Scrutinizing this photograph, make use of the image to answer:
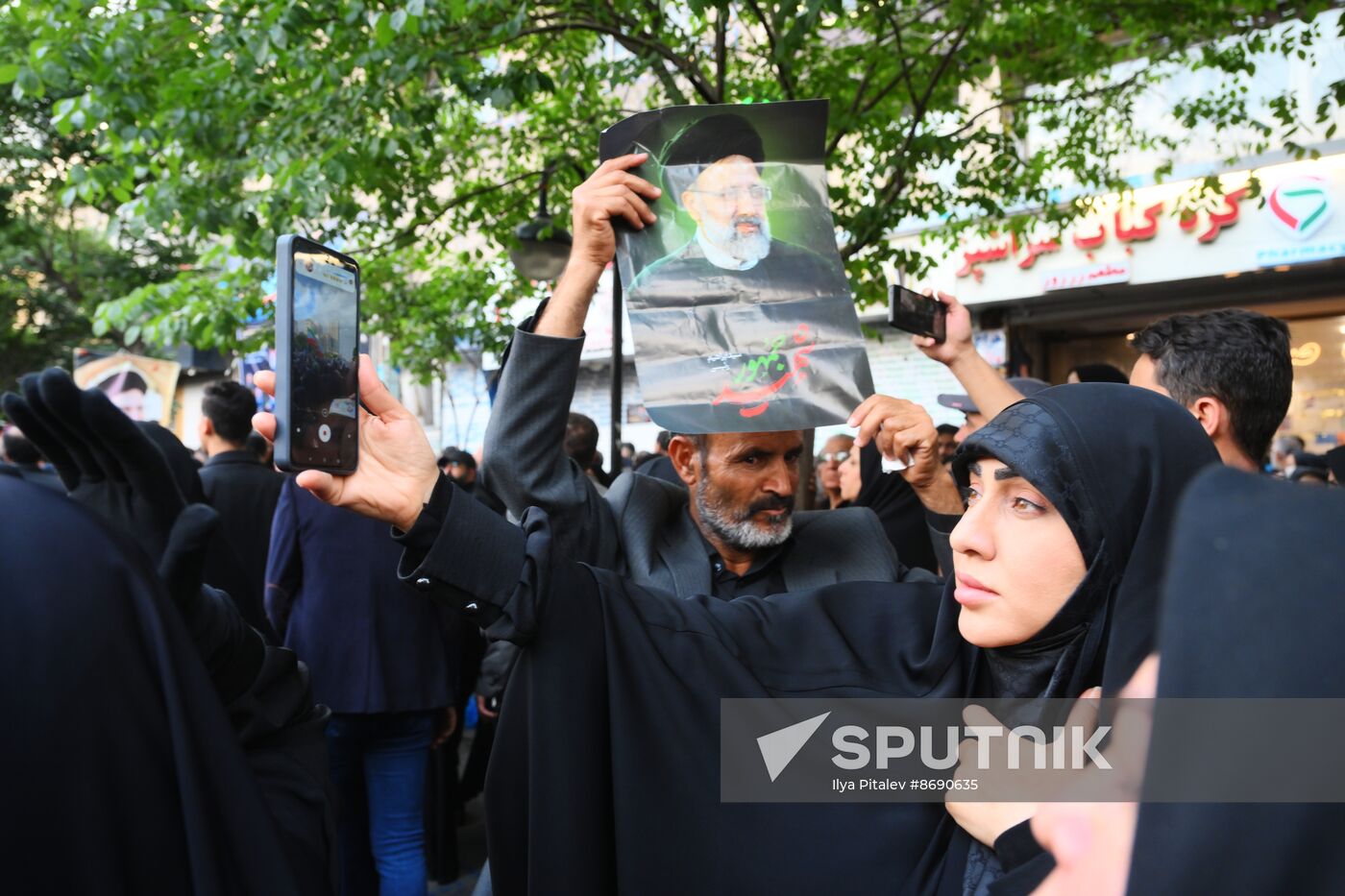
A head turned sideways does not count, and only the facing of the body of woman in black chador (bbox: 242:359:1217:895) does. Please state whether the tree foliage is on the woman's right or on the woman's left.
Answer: on the woman's right

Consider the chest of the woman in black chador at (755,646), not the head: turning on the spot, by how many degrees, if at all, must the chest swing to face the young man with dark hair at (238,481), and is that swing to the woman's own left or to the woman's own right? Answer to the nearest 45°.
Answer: approximately 90° to the woman's own right

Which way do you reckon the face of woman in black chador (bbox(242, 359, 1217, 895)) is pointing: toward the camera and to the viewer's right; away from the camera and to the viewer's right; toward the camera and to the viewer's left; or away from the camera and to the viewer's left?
toward the camera and to the viewer's left

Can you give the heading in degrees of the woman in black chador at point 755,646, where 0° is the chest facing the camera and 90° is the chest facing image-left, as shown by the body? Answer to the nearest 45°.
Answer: approximately 45°

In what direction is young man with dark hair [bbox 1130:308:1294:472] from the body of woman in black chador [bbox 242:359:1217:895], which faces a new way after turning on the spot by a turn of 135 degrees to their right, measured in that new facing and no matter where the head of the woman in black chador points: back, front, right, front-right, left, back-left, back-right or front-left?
front-right
